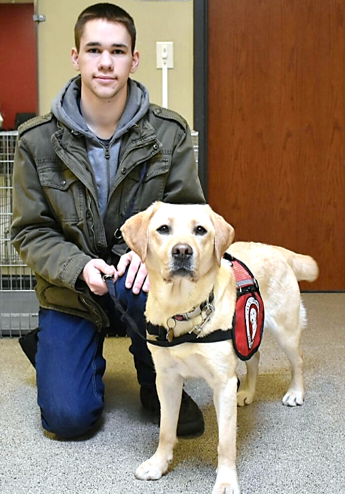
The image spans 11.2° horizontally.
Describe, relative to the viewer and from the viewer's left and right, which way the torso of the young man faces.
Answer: facing the viewer

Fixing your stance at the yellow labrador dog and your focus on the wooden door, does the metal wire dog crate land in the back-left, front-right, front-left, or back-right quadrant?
front-left

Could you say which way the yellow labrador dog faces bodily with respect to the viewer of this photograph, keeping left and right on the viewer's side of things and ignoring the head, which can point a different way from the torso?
facing the viewer and to the left of the viewer

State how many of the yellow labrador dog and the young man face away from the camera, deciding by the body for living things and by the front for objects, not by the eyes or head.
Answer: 0

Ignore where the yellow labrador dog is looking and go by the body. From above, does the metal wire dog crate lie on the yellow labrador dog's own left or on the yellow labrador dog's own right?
on the yellow labrador dog's own right

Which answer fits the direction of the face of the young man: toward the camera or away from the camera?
toward the camera
